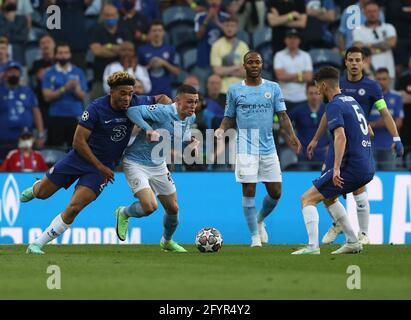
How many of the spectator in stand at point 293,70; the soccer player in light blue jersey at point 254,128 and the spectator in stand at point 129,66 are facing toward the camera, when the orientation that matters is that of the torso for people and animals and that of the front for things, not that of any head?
3

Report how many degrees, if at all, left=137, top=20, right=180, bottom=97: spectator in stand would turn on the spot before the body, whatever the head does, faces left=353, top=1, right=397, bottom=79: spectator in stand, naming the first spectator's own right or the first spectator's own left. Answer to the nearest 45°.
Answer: approximately 90° to the first spectator's own left

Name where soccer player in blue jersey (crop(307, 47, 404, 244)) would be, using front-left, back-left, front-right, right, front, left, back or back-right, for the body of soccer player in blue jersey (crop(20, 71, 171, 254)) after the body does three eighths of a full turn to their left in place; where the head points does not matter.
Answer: right

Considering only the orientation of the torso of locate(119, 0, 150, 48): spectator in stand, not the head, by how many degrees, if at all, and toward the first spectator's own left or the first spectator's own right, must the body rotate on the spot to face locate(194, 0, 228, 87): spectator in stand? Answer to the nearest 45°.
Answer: approximately 90° to the first spectator's own left

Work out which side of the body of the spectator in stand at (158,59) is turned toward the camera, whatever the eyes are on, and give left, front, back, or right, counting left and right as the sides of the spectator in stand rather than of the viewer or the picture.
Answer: front

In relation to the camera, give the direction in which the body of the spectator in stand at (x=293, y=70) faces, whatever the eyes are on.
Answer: toward the camera

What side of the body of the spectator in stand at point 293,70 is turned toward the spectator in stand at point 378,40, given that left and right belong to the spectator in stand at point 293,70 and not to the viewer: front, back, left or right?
left

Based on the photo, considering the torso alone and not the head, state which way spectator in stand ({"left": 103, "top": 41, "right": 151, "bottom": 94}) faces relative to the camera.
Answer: toward the camera

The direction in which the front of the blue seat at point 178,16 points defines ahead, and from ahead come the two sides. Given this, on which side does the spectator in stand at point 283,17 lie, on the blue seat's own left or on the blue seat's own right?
on the blue seat's own left
